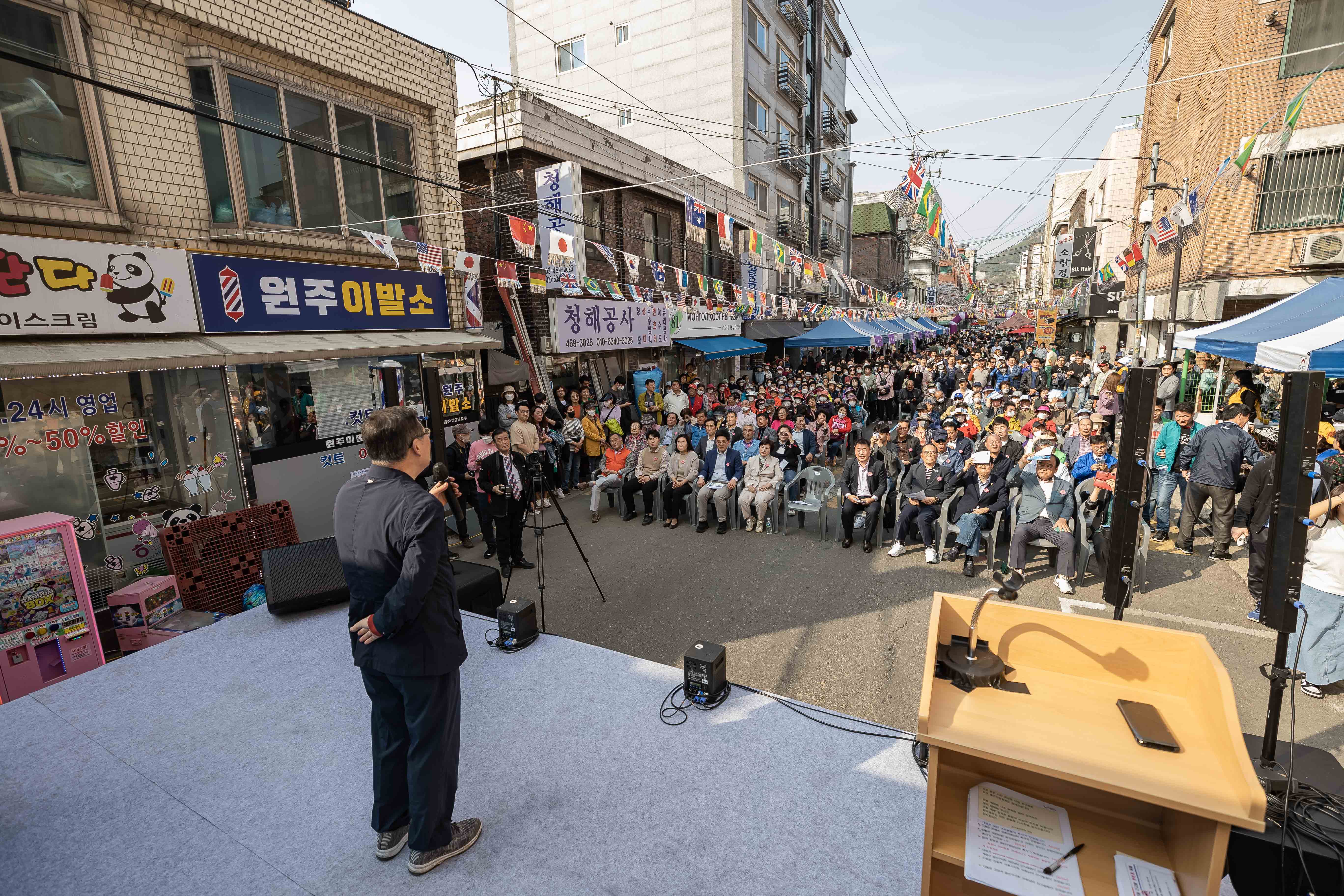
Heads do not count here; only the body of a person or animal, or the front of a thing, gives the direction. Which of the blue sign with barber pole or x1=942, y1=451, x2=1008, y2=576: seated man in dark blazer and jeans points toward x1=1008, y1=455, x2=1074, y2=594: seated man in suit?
the blue sign with barber pole

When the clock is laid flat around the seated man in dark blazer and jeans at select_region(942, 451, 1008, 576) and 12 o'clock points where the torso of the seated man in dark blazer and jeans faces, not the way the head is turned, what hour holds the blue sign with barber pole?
The blue sign with barber pole is roughly at 1 o'clock from the seated man in dark blazer and jeans.

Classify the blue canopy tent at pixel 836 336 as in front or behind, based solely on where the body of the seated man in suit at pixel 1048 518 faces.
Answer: behind

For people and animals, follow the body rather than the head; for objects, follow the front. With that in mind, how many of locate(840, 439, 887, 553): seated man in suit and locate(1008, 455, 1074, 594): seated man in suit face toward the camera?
2

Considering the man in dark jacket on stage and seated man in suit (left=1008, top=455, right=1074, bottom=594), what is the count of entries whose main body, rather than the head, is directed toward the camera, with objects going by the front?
1

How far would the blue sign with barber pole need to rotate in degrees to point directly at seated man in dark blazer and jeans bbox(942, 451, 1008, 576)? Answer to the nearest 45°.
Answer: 0° — it already faces them

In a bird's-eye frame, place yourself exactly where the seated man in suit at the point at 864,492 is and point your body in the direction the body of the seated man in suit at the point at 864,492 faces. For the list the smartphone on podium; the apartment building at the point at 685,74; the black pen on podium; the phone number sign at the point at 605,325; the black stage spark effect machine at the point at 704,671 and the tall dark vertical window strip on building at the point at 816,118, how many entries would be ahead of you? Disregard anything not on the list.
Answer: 3

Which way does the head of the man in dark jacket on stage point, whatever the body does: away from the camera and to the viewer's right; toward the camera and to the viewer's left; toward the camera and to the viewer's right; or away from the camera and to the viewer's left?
away from the camera and to the viewer's right
